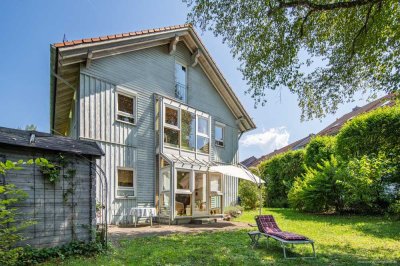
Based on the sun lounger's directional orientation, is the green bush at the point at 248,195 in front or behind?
behind

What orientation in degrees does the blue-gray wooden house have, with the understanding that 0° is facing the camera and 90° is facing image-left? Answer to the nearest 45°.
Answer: approximately 315°

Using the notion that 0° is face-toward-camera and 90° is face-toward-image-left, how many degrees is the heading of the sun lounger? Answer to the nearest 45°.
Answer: approximately 315°

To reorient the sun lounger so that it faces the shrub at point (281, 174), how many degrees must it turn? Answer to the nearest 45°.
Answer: approximately 135° to its left

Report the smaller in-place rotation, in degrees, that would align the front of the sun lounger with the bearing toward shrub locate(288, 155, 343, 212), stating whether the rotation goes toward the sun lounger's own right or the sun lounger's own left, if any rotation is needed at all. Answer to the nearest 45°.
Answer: approximately 135° to the sun lounger's own left
